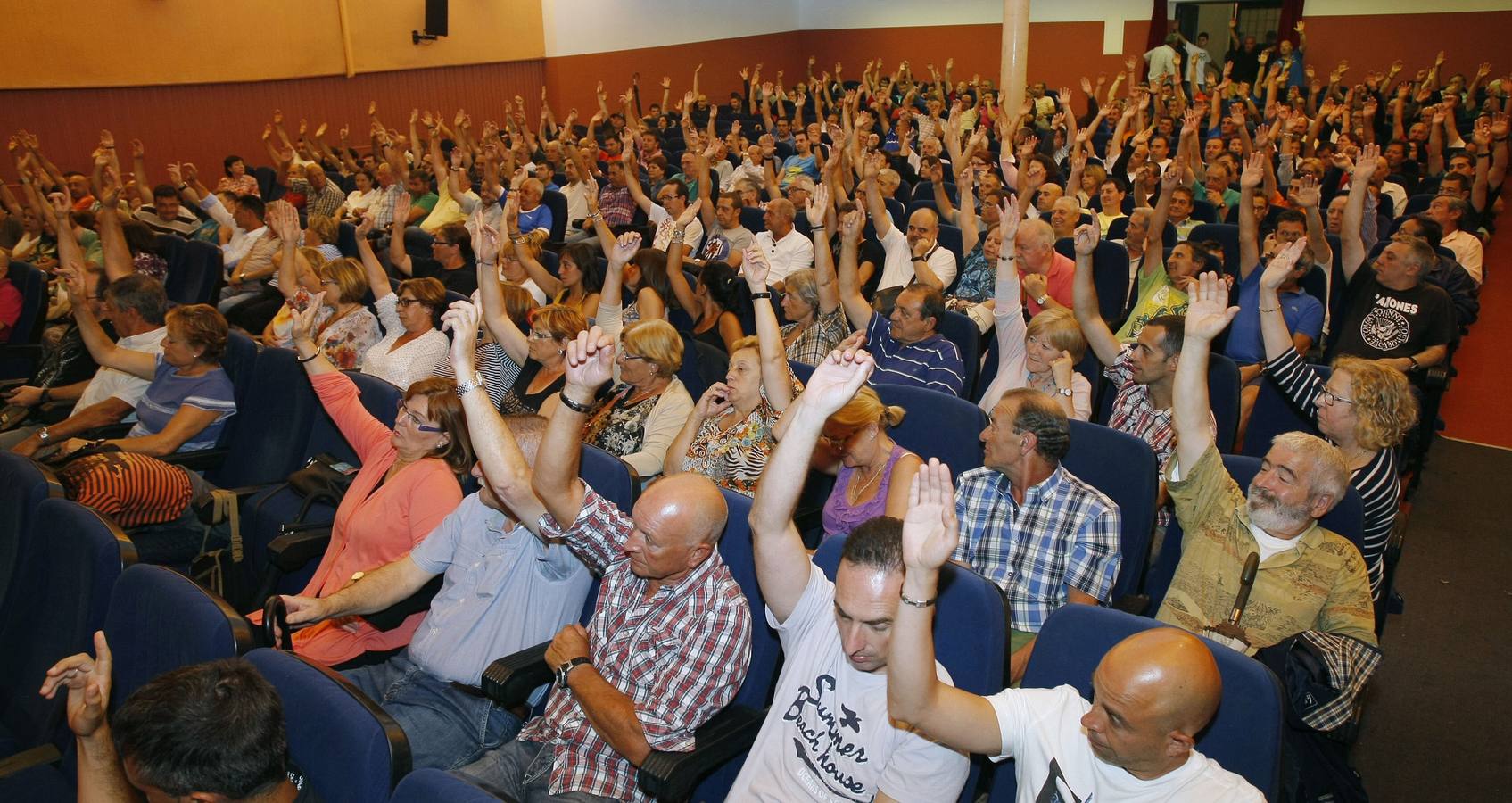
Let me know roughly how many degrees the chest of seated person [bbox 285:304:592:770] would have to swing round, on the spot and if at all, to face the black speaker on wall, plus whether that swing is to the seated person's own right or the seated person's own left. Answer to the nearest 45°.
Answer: approximately 135° to the seated person's own right

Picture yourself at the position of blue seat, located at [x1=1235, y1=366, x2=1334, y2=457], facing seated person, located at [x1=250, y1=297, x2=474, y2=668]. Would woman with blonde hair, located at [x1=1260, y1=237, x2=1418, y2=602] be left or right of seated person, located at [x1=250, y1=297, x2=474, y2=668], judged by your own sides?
left

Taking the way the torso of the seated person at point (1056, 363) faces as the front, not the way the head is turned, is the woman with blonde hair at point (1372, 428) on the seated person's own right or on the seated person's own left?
on the seated person's own left

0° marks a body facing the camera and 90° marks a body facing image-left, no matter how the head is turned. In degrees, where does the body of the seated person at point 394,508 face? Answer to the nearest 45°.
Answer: approximately 45°

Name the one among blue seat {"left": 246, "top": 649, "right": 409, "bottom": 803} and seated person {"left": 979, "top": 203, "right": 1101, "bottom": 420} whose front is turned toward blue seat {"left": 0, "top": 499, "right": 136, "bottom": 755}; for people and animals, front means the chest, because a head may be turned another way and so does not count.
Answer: the seated person

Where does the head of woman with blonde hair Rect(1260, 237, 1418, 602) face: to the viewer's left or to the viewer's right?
to the viewer's left

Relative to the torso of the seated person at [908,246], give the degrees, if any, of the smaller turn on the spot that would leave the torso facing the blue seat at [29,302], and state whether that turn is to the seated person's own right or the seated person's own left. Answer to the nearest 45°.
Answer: approximately 45° to the seated person's own right
